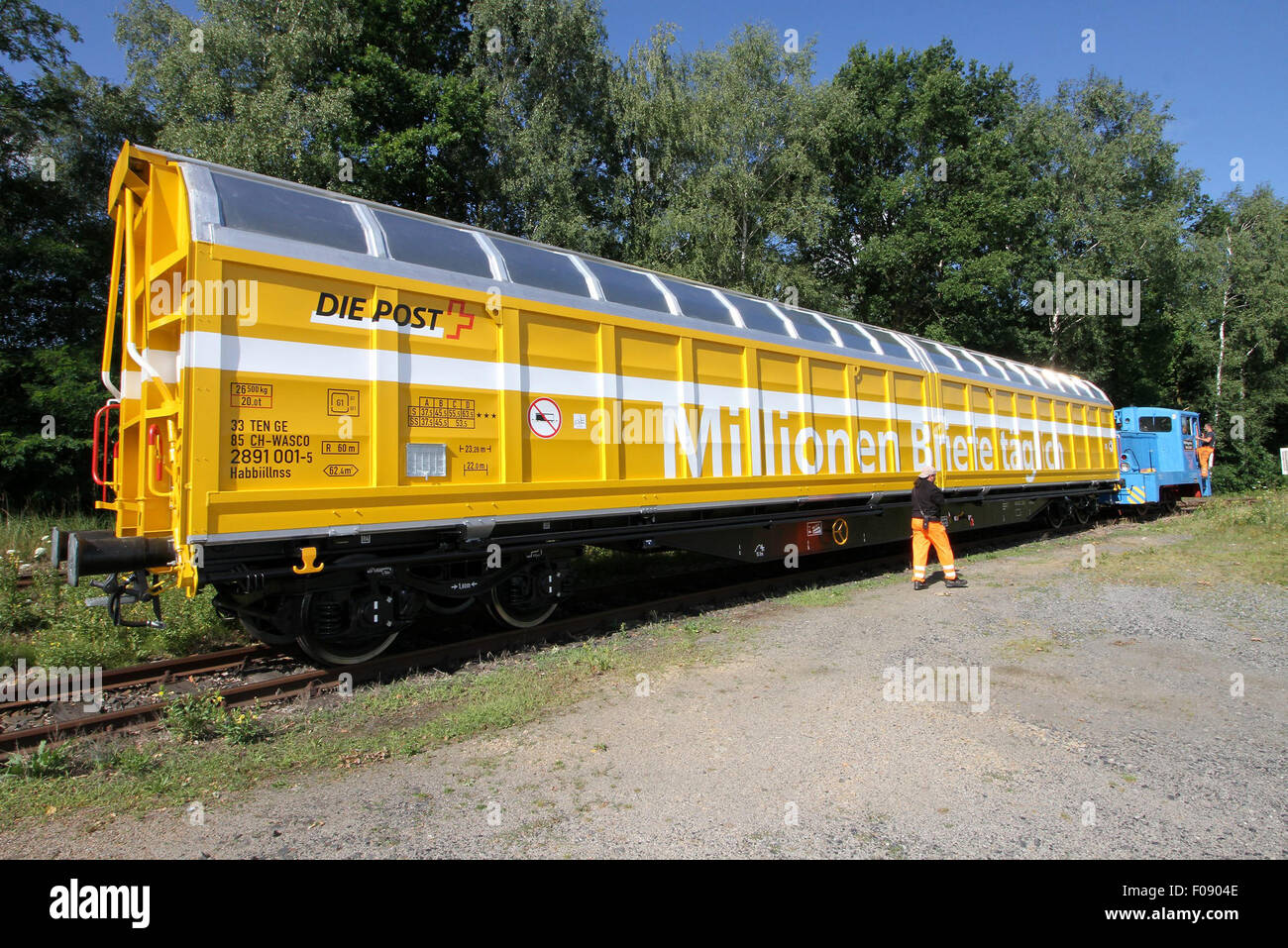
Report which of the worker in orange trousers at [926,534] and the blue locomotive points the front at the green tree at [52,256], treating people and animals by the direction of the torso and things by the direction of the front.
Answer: the blue locomotive

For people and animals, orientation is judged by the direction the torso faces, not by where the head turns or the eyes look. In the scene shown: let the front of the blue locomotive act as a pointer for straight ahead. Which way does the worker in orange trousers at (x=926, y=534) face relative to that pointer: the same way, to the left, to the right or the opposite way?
the opposite way

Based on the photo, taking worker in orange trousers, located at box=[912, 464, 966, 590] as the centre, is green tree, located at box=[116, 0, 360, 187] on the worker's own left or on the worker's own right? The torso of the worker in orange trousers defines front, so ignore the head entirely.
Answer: on the worker's own left

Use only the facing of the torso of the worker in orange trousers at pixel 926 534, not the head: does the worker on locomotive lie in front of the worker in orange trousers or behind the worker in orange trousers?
in front

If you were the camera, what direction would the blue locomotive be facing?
facing the viewer and to the left of the viewer

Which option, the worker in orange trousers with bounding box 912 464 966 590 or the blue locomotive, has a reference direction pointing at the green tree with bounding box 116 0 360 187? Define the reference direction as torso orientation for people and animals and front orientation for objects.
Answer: the blue locomotive

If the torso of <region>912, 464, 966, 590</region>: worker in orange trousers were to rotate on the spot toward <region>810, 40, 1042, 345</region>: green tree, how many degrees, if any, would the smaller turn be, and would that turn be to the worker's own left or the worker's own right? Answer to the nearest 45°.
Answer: approximately 45° to the worker's own left

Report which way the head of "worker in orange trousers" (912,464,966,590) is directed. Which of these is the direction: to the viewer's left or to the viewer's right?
to the viewer's right

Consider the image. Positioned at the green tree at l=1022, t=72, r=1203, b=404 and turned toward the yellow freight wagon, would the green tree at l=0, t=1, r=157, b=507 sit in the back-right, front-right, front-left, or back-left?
front-right

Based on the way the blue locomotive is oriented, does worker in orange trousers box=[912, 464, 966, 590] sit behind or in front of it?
in front

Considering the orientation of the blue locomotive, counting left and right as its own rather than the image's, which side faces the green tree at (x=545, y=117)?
front

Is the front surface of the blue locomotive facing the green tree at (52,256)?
yes

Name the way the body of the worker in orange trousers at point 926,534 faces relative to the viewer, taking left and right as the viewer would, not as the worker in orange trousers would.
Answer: facing away from the viewer and to the right of the viewer
